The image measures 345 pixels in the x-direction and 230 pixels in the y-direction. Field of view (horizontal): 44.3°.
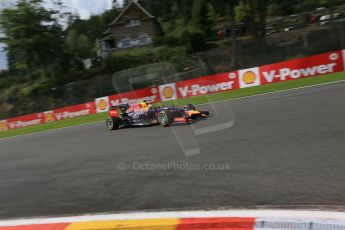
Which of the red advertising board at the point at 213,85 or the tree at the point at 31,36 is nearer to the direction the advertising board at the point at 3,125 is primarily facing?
the red advertising board

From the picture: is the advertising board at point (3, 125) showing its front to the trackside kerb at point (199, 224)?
yes

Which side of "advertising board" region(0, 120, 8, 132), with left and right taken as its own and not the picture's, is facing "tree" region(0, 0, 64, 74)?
back

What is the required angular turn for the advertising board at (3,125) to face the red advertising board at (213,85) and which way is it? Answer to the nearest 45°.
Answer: approximately 45° to its left

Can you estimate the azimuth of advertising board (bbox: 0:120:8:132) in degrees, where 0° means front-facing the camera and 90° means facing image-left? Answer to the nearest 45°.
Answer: approximately 0°
